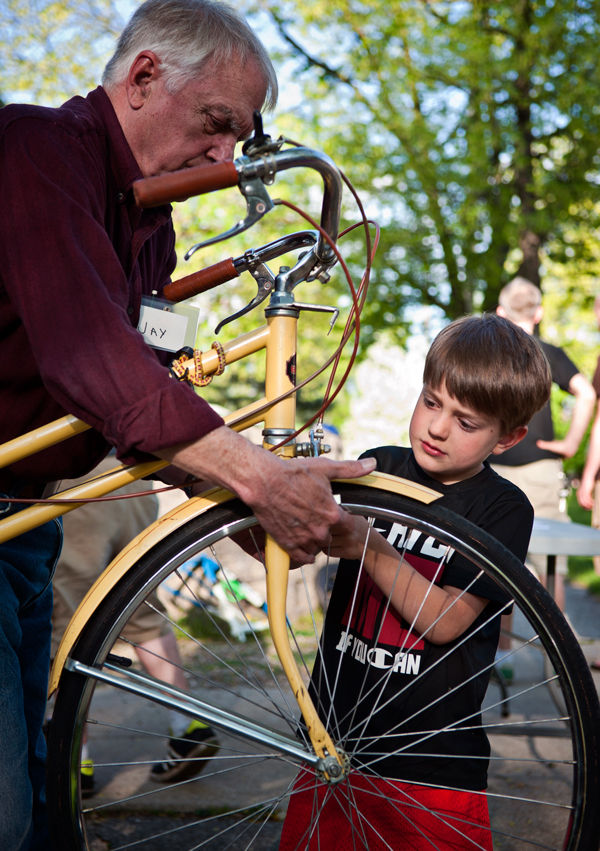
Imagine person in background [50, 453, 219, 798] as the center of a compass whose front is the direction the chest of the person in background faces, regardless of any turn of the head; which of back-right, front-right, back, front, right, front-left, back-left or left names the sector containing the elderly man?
front-left

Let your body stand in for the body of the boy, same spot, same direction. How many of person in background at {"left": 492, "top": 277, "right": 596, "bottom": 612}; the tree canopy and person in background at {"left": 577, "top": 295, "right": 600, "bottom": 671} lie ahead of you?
0

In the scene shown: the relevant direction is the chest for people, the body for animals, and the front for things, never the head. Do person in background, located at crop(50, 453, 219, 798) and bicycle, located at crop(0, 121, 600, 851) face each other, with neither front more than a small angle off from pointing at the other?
no

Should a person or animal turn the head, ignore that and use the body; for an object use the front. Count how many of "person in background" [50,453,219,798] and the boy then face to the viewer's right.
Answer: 0

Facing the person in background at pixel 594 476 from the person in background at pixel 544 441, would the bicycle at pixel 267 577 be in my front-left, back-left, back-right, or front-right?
back-right

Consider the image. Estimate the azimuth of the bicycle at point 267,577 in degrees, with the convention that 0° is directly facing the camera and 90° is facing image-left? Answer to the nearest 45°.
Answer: approximately 270°

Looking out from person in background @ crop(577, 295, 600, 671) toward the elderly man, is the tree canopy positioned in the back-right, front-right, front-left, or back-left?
back-right

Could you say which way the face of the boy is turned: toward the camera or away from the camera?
toward the camera

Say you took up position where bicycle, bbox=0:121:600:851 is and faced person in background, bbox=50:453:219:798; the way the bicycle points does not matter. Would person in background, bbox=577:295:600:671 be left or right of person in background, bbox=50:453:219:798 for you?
right

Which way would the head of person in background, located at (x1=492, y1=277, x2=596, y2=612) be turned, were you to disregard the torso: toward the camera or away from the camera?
away from the camera

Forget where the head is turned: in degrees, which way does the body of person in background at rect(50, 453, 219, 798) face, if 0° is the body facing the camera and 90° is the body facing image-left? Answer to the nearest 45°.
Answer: approximately 45°

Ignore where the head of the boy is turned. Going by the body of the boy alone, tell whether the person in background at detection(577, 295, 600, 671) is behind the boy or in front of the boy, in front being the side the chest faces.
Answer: behind

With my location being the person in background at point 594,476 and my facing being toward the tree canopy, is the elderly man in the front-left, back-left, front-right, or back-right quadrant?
back-left
